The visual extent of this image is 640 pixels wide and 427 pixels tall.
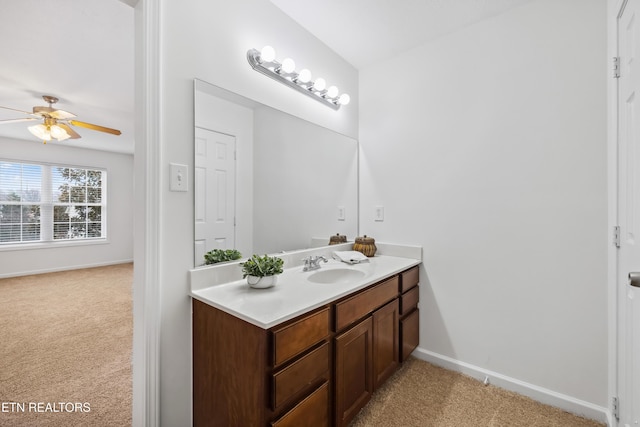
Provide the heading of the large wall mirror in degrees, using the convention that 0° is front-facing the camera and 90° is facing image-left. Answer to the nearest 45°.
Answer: approximately 315°

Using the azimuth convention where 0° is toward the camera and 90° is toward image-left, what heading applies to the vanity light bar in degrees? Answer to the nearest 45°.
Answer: approximately 315°

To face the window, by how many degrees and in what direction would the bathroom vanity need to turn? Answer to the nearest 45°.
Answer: approximately 180°

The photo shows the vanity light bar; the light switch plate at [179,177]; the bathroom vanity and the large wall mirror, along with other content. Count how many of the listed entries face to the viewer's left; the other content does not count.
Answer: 0

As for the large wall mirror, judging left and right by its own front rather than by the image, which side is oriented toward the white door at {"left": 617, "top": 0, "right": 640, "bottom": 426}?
front

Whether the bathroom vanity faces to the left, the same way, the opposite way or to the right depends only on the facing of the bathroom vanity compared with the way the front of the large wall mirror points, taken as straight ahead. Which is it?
the same way

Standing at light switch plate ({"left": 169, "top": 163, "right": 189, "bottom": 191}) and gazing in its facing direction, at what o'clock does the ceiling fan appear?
The ceiling fan is roughly at 5 o'clock from the light switch plate.

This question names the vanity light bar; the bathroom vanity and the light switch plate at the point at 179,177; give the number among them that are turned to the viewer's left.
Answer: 0

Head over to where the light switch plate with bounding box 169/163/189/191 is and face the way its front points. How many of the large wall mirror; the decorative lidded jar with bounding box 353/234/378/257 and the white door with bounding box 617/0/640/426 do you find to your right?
0

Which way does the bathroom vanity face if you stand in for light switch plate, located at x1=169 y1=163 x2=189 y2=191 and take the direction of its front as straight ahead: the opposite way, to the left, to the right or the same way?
the same way

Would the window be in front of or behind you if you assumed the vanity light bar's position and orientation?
behind

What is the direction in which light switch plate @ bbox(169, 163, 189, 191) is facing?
toward the camera

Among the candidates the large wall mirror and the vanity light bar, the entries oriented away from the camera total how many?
0

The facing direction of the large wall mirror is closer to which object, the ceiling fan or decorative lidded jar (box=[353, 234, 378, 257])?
the decorative lidded jar

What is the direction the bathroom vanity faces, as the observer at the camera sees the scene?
facing the viewer and to the right of the viewer

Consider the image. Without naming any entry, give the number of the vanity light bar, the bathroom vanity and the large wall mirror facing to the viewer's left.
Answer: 0

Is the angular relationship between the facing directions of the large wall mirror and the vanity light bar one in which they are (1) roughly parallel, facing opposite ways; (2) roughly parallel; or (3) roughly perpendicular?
roughly parallel

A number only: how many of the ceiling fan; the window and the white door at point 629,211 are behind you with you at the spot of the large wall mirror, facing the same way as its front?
2

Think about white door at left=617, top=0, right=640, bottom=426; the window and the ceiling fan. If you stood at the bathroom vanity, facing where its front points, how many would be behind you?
2
